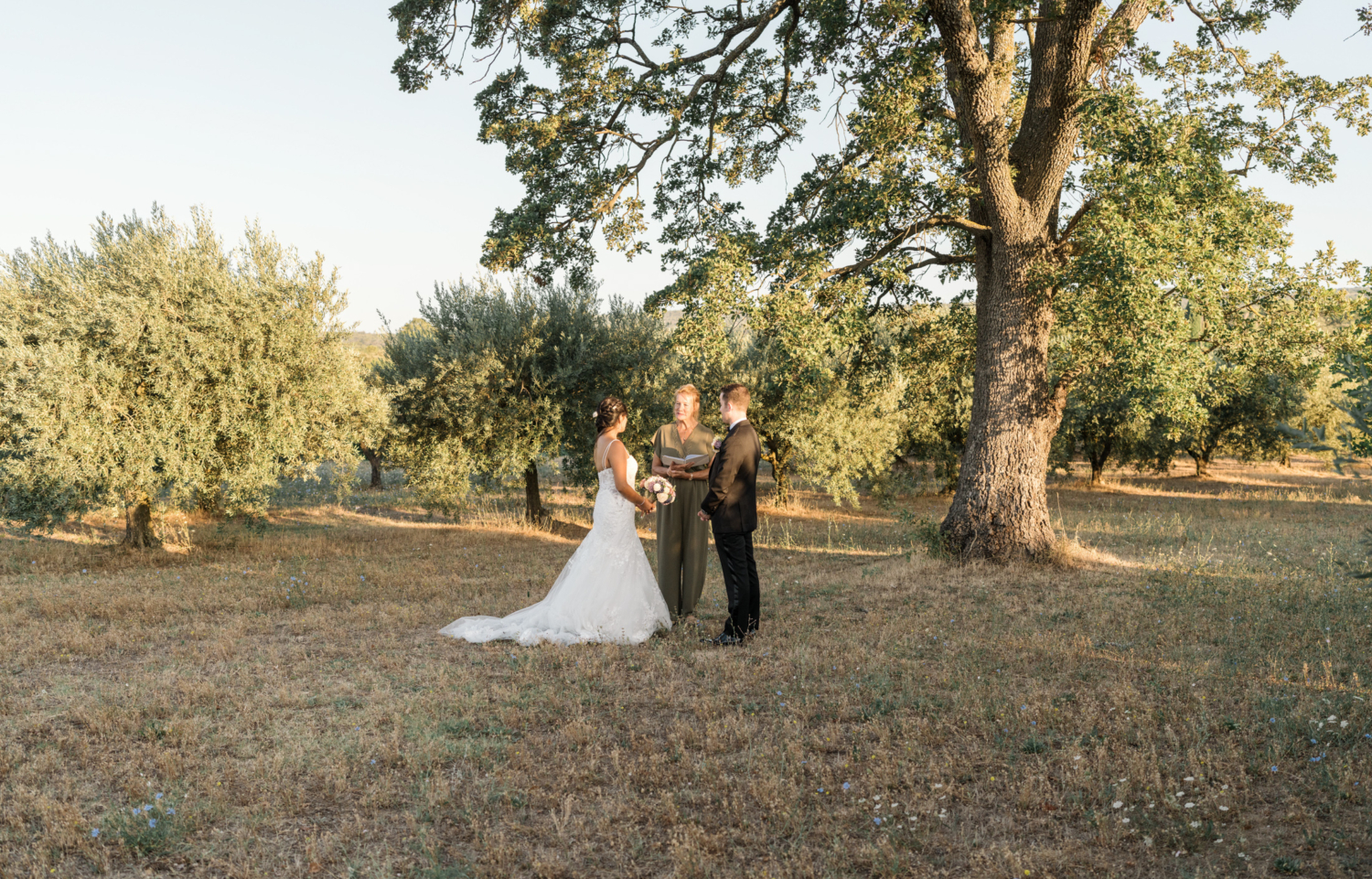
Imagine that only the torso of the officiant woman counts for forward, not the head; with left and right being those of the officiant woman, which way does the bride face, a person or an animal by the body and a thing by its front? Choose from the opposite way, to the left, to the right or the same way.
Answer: to the left

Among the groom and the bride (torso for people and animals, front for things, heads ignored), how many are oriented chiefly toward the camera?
0

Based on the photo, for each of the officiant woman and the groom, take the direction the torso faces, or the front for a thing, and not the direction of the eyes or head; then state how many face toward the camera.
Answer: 1

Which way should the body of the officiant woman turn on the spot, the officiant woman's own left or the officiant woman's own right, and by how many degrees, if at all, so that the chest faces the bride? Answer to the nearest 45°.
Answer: approximately 45° to the officiant woman's own right

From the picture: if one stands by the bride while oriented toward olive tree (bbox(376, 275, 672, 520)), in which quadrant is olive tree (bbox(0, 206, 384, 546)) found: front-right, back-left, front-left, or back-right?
front-left

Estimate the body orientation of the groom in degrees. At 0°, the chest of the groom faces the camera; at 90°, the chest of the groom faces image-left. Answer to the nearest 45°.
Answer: approximately 90°

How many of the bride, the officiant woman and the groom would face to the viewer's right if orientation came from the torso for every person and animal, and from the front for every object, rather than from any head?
1

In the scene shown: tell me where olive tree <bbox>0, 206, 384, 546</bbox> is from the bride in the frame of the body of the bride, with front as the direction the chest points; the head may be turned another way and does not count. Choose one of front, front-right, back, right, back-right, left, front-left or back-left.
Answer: back-left

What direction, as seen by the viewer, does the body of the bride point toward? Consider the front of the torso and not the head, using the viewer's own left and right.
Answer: facing to the right of the viewer

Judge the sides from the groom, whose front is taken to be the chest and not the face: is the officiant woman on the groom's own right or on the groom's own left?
on the groom's own right

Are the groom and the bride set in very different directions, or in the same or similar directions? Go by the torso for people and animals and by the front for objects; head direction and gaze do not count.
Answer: very different directions

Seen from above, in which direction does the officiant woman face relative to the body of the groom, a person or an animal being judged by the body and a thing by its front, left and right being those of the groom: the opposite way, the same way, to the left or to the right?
to the left

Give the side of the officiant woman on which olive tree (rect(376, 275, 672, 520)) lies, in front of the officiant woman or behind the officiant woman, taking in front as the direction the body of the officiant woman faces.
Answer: behind

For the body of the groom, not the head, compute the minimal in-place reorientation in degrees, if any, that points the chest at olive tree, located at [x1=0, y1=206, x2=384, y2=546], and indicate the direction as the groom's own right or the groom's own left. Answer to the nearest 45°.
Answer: approximately 45° to the groom's own right

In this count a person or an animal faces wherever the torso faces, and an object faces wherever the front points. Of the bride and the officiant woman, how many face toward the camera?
1

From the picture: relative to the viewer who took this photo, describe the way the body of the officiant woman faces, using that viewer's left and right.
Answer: facing the viewer
